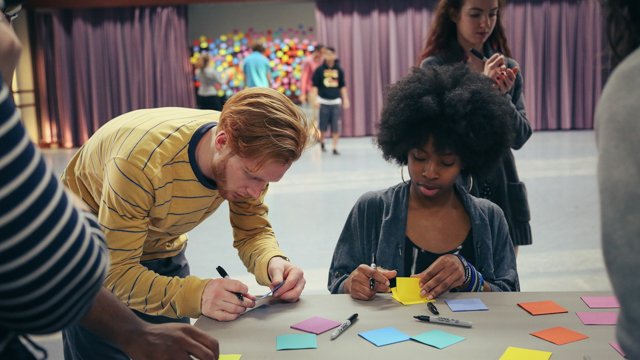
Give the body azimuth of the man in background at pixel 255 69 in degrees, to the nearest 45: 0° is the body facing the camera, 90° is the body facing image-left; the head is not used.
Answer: approximately 180°

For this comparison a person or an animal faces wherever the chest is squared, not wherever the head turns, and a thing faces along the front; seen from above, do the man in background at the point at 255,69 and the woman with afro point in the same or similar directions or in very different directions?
very different directions

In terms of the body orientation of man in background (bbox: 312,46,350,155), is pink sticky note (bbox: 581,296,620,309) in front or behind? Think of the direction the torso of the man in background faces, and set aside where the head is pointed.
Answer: in front

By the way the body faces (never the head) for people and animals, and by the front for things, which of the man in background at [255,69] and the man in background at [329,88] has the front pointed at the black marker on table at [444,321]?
the man in background at [329,88]

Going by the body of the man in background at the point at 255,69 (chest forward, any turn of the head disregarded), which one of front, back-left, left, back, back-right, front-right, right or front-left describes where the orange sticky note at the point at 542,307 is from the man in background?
back

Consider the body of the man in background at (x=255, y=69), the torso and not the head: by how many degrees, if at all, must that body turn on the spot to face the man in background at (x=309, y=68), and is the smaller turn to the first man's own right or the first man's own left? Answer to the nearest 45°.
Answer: approximately 45° to the first man's own right

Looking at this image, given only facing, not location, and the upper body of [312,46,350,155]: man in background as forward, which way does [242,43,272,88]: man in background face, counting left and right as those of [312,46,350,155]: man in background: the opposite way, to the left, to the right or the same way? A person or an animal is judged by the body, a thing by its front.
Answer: the opposite way

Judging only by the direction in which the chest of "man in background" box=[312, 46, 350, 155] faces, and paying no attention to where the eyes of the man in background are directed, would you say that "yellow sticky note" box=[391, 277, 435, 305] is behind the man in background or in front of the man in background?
in front
